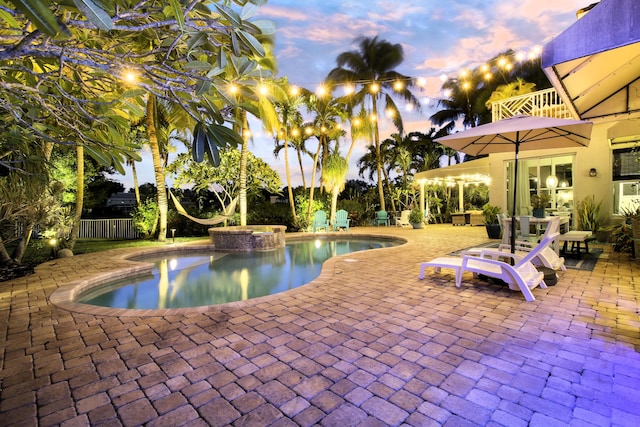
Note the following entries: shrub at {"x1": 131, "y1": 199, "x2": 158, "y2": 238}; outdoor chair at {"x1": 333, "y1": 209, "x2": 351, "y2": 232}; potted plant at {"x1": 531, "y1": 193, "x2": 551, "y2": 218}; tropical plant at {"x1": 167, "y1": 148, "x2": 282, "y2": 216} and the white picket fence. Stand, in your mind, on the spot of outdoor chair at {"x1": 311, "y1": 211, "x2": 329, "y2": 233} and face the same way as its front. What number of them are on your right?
3

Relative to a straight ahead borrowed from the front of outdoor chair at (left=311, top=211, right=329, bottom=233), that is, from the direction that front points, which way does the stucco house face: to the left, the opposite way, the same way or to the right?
to the right

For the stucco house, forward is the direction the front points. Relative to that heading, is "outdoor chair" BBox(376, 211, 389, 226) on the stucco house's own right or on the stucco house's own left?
on the stucco house's own right

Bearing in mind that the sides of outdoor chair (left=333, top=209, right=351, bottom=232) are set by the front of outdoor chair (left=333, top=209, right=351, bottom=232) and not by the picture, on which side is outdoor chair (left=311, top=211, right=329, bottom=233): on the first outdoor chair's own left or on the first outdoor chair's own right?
on the first outdoor chair's own right

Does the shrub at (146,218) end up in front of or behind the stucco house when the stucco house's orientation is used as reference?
in front

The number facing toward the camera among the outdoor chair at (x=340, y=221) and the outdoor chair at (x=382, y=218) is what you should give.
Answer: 2

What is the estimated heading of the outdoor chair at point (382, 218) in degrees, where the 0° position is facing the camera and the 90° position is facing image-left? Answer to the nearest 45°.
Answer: approximately 0°

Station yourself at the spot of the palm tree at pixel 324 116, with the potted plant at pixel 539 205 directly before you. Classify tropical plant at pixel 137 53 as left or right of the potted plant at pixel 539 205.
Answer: right

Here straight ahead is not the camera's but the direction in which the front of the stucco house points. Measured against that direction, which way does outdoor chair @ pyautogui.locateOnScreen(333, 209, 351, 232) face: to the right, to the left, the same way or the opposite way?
to the left

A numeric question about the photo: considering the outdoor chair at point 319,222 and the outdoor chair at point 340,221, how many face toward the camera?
2

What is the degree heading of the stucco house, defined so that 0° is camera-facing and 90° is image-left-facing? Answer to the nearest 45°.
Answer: approximately 45°
